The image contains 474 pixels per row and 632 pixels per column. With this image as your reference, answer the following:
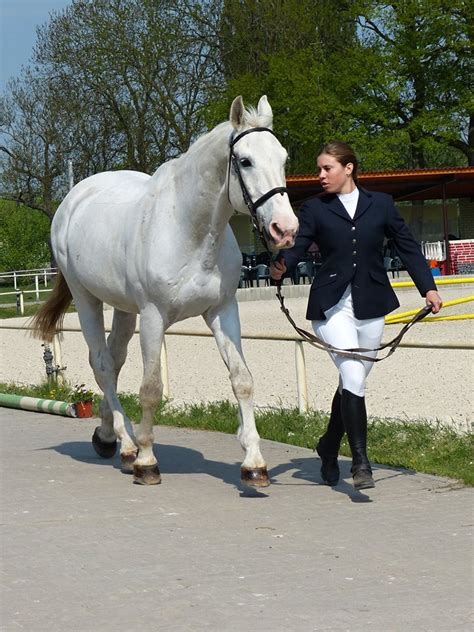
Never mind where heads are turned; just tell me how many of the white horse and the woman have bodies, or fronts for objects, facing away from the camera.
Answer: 0

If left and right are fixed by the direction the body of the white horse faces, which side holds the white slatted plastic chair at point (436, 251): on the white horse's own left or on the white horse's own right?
on the white horse's own left

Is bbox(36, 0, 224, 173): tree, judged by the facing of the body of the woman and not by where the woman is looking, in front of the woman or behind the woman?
behind

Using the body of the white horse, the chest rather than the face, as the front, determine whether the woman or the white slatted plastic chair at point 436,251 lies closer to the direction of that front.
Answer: the woman

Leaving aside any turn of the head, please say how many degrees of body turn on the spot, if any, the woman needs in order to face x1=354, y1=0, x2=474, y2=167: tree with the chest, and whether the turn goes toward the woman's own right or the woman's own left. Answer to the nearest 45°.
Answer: approximately 180°

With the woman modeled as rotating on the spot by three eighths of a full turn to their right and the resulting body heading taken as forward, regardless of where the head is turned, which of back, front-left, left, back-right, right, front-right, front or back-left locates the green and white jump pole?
front

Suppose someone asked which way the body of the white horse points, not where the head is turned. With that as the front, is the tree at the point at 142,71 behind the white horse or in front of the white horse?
behind

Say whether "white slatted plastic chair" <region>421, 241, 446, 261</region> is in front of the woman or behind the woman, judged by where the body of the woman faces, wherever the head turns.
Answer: behind

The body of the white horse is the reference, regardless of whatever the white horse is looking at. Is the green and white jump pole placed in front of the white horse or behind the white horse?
behind

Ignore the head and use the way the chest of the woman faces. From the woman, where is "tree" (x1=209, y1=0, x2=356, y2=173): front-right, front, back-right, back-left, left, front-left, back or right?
back

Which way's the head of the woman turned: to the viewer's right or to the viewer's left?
to the viewer's left

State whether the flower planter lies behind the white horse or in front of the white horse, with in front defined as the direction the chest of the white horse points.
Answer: behind

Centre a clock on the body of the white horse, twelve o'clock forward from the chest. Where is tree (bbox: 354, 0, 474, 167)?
The tree is roughly at 8 o'clock from the white horse.
